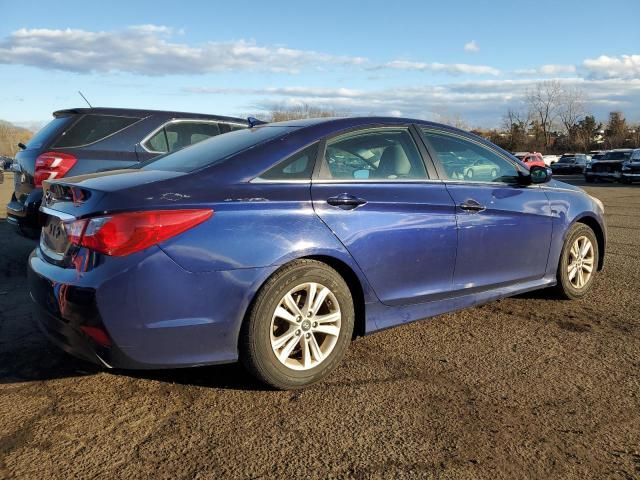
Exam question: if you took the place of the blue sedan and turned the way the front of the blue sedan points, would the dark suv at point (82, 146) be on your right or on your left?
on your left

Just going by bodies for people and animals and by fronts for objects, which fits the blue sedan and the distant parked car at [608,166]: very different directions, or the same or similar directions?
very different directions

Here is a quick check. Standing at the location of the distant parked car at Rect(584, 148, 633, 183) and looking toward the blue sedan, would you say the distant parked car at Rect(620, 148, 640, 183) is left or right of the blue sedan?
left

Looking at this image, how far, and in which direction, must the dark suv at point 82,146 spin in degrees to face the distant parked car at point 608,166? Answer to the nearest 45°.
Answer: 0° — it already faces it

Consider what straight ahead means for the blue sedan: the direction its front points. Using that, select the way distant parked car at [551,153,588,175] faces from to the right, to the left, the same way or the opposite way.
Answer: the opposite way

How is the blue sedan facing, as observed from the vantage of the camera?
facing away from the viewer and to the right of the viewer
